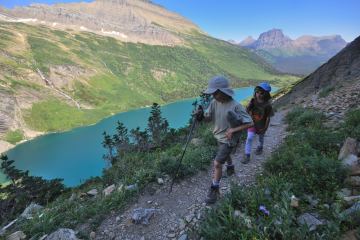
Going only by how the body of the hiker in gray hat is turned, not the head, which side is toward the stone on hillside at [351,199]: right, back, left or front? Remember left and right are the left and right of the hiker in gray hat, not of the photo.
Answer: left

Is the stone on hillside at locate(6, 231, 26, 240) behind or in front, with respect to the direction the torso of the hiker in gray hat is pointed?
in front

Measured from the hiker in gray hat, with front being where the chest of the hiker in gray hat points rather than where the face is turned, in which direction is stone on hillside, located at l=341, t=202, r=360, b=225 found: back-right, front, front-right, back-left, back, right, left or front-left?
left

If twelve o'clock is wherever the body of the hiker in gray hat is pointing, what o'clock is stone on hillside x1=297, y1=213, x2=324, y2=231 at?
The stone on hillside is roughly at 9 o'clock from the hiker in gray hat.

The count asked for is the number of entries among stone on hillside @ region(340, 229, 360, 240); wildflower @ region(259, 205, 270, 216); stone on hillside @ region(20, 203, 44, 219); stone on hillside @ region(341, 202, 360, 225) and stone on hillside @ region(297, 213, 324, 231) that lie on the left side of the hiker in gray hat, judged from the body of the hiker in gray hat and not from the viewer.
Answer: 4

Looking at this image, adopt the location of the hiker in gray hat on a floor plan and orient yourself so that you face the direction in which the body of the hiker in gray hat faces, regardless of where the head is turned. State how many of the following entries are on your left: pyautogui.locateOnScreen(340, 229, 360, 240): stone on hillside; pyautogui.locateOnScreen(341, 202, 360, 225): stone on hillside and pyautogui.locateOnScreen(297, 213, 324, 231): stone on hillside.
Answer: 3

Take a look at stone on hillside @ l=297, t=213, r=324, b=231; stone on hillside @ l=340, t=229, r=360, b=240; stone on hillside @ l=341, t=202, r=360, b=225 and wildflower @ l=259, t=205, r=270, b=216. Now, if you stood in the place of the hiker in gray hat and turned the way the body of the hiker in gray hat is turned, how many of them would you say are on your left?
4
